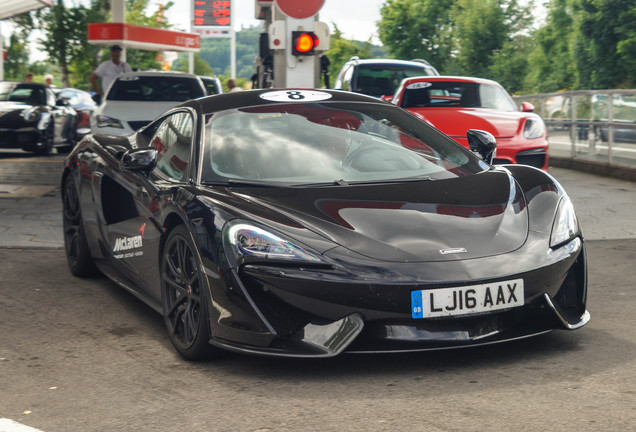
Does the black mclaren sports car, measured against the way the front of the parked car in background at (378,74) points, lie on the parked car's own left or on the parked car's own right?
on the parked car's own right

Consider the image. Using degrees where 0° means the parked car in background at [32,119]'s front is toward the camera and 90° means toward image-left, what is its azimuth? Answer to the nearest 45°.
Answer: approximately 45°

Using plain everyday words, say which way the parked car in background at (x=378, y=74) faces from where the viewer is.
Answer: facing the viewer and to the right of the viewer

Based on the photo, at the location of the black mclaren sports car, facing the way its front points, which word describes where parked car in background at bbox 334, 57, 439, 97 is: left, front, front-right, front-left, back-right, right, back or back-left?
back-left

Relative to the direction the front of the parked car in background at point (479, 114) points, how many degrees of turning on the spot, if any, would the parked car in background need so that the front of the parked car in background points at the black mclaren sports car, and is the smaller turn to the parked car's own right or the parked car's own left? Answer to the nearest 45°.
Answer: approximately 45° to the parked car's own right

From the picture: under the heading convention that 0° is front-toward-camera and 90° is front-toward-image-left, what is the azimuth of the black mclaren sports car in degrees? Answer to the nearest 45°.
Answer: approximately 315°

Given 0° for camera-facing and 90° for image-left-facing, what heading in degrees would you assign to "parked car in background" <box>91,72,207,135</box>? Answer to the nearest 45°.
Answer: approximately 0°

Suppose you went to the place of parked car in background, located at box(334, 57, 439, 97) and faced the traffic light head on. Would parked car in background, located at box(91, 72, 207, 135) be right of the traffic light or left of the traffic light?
right
